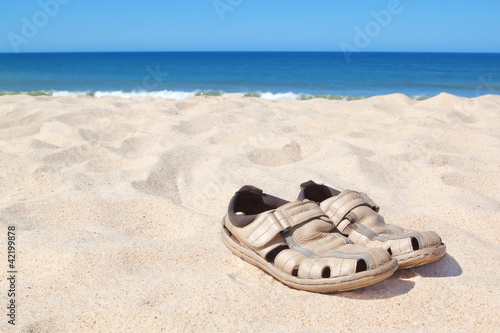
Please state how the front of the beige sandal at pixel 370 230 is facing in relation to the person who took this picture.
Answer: facing the viewer and to the right of the viewer

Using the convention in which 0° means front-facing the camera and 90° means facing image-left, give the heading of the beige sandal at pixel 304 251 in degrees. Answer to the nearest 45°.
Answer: approximately 315°

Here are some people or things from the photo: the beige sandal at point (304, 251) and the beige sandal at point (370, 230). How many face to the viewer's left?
0
